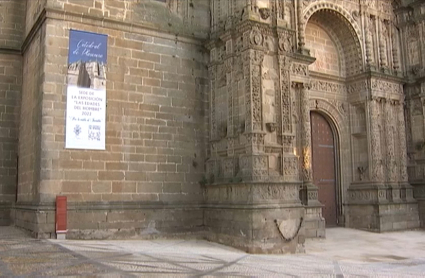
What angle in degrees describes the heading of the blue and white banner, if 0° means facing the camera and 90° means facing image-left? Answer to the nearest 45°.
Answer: approximately 0°

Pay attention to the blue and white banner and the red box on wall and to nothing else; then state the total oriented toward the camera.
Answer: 2

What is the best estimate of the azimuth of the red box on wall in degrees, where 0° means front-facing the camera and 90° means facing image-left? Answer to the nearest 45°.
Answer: approximately 0°
